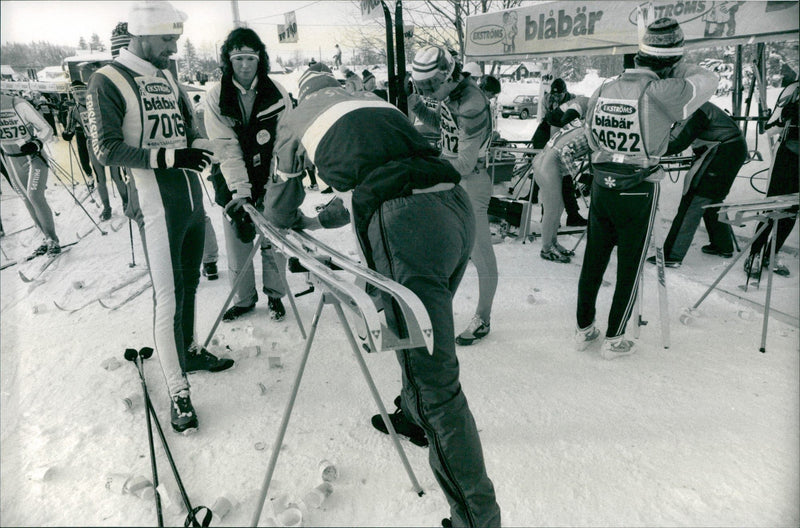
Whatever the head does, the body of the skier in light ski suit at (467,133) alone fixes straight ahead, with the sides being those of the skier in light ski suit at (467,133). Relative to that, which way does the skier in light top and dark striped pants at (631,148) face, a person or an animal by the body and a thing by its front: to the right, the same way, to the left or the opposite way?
the opposite way

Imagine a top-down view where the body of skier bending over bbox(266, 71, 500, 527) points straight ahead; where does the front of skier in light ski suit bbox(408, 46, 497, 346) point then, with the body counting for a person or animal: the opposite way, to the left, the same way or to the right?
to the left

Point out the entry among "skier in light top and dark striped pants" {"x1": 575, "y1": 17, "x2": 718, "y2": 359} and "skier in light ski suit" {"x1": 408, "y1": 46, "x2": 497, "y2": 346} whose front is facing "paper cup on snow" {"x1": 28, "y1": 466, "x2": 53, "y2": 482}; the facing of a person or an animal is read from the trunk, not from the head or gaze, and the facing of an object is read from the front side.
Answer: "skier in light ski suit" {"x1": 408, "y1": 46, "x2": 497, "y2": 346}

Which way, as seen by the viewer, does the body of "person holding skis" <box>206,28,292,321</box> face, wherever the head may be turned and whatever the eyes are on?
toward the camera

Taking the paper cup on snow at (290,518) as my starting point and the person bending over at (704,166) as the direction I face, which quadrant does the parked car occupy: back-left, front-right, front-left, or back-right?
front-left

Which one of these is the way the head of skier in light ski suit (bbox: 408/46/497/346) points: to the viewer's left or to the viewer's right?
to the viewer's left

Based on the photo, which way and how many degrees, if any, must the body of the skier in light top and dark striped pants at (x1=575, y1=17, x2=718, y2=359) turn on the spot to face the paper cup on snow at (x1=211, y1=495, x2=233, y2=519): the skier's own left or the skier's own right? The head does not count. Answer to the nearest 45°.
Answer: approximately 180°

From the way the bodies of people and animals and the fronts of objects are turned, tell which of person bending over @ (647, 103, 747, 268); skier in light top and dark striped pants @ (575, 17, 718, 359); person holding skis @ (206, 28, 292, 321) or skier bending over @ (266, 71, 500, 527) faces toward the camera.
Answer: person holding skis @ (206, 28, 292, 321)

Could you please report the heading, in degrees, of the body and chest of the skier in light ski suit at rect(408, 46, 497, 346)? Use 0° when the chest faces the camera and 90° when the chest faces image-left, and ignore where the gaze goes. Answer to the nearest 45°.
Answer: approximately 45°

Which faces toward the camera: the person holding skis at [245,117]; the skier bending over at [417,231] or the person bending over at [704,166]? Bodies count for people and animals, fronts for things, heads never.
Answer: the person holding skis at [245,117]

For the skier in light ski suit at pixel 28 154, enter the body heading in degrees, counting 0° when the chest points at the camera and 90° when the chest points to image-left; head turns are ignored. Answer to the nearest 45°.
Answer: approximately 45°

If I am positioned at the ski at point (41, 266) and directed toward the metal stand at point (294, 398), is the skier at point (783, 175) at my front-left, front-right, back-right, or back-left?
front-left

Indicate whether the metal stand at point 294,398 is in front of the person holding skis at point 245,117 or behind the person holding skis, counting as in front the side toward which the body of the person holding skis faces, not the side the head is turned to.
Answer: in front
